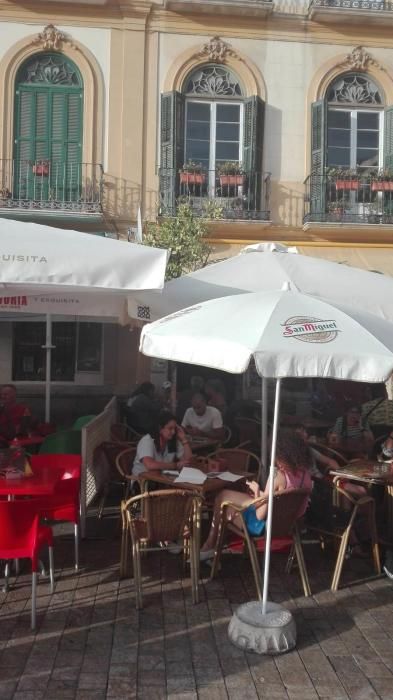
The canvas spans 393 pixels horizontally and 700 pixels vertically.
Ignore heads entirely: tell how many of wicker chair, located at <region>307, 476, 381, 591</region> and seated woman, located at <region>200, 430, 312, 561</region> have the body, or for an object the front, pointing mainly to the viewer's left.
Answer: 1

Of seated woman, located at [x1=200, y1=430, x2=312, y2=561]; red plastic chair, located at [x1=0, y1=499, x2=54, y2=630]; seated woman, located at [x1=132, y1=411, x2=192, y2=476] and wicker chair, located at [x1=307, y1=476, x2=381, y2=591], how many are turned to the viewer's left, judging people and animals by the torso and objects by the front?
1

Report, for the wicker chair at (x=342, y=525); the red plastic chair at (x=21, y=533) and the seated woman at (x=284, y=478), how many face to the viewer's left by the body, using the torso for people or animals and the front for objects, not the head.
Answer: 1

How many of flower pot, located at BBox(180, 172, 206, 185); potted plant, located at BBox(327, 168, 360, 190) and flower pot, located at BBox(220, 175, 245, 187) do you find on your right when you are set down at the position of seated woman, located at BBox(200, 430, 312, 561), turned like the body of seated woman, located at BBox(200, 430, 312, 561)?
3

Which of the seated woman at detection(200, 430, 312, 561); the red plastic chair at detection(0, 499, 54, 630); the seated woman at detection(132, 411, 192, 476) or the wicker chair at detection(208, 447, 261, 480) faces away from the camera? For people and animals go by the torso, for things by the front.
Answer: the red plastic chair

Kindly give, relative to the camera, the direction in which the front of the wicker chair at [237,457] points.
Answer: facing the viewer and to the left of the viewer

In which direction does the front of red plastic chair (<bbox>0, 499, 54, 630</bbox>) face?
away from the camera

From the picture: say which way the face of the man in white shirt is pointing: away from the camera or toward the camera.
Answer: toward the camera

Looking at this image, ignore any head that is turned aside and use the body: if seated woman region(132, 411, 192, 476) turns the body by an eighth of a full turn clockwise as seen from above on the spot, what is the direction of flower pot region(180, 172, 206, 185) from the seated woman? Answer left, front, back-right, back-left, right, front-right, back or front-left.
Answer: back

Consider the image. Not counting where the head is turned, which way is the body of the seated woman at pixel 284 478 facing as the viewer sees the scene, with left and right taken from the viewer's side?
facing to the left of the viewer

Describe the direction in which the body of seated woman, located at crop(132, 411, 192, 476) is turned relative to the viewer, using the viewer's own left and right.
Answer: facing the viewer and to the right of the viewer

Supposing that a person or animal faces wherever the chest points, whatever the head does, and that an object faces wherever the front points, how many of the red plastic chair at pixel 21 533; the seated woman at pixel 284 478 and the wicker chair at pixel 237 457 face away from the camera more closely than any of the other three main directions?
1

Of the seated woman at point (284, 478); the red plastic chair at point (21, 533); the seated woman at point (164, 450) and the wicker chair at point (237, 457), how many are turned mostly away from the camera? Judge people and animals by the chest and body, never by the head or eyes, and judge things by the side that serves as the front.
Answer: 1

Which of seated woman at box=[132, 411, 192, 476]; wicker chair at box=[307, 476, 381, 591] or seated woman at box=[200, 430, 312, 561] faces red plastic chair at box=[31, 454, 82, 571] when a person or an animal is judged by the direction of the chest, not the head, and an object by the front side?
seated woman at box=[200, 430, 312, 561]

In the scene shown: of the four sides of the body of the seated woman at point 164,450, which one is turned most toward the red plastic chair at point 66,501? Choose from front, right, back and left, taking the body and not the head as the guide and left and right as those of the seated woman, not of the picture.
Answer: right

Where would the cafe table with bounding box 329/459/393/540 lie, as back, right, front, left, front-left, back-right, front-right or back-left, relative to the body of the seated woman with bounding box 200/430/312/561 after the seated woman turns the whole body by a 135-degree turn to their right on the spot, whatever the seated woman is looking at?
front

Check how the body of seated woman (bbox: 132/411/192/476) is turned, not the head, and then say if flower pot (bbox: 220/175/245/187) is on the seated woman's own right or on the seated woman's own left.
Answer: on the seated woman's own left
